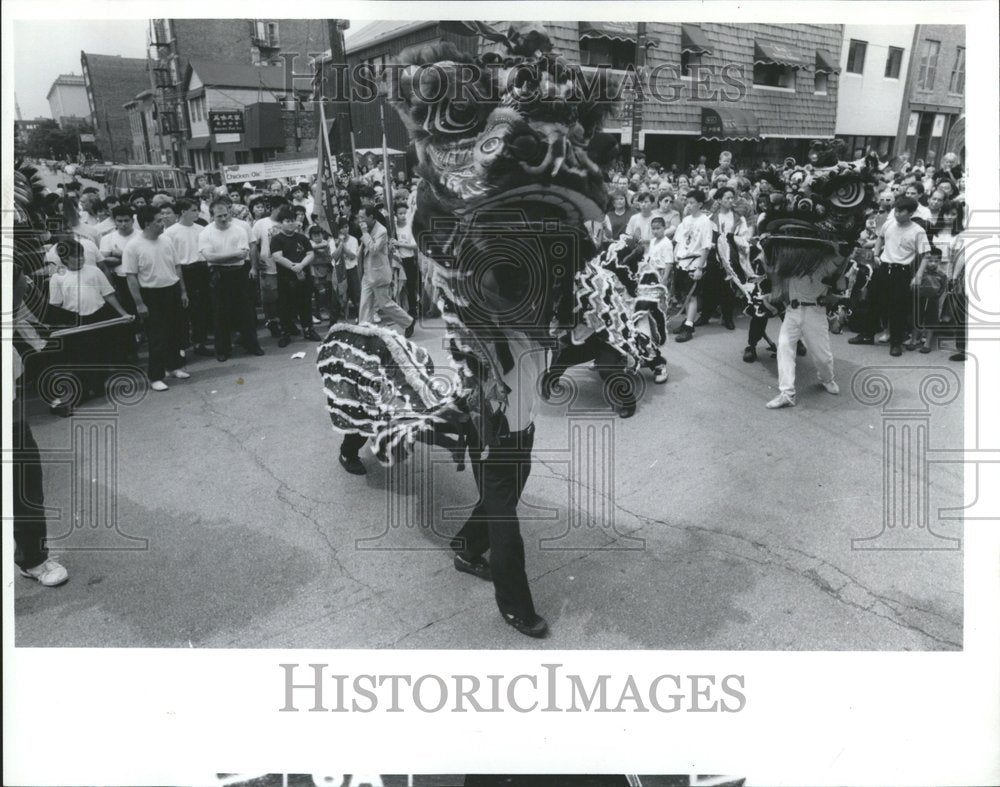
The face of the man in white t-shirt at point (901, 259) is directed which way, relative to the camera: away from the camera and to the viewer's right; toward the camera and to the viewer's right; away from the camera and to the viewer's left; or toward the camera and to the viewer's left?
toward the camera and to the viewer's left

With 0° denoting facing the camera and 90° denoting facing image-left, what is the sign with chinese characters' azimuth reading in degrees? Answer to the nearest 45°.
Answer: approximately 0°

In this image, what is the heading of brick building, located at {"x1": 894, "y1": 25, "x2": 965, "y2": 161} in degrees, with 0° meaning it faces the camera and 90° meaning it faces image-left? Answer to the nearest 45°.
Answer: approximately 0°

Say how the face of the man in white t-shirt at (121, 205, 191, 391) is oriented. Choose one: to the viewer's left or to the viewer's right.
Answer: to the viewer's right

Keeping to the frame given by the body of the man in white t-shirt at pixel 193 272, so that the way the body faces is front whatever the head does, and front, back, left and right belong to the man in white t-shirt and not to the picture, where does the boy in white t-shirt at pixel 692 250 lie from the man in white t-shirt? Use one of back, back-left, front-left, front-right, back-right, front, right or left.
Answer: front-left

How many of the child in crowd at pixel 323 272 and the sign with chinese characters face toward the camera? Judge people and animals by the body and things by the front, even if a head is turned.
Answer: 2

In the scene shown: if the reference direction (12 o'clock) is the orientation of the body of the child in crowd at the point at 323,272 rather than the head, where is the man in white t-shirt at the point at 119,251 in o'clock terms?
The man in white t-shirt is roughly at 2 o'clock from the child in crowd.

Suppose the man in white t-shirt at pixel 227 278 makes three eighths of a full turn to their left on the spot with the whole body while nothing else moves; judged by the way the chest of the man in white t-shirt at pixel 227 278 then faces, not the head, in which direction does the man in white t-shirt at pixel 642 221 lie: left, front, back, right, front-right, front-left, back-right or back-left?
front-right

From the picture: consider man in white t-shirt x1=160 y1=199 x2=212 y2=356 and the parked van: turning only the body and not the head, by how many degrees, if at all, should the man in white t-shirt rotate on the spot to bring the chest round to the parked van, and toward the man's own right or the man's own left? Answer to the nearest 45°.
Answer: approximately 135° to the man's own left

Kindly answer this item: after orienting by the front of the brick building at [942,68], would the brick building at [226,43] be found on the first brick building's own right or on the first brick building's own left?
on the first brick building's own right

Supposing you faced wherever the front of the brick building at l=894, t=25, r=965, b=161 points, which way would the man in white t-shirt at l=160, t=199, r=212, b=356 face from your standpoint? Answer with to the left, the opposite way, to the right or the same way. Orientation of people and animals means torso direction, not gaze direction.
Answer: to the left
